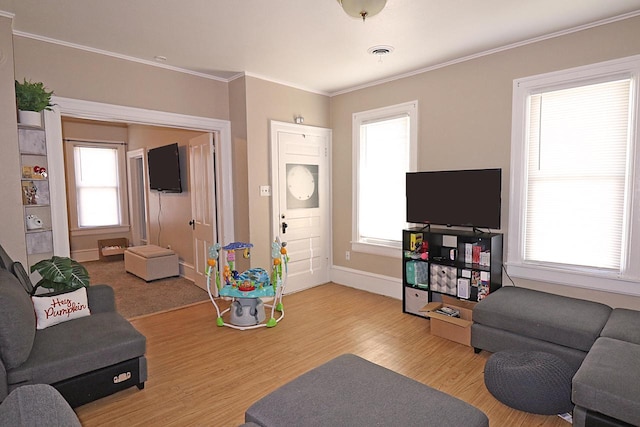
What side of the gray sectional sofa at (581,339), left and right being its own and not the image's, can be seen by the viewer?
left

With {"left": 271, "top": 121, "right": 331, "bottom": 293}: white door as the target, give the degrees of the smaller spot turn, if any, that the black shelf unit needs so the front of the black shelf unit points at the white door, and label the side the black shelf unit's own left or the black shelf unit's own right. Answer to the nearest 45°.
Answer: approximately 45° to the black shelf unit's own right

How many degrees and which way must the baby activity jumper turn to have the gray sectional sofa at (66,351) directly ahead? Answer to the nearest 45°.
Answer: approximately 45° to its right

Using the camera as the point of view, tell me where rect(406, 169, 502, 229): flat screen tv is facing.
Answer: facing the viewer and to the left of the viewer

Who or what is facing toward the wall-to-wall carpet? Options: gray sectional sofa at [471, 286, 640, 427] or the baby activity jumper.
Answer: the gray sectional sofa

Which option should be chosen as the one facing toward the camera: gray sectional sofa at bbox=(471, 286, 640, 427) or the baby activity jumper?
the baby activity jumper

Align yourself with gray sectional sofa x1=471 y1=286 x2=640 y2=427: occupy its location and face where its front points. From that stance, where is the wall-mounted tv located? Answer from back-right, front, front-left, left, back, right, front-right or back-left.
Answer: front

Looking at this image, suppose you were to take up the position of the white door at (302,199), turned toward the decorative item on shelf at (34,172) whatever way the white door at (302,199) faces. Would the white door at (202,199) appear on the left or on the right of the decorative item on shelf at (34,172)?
right

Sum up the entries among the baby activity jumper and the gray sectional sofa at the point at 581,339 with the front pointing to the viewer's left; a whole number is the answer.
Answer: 1

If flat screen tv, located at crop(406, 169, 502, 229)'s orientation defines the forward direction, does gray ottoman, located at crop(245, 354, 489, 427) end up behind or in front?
in front

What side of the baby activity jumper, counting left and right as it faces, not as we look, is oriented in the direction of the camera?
front
